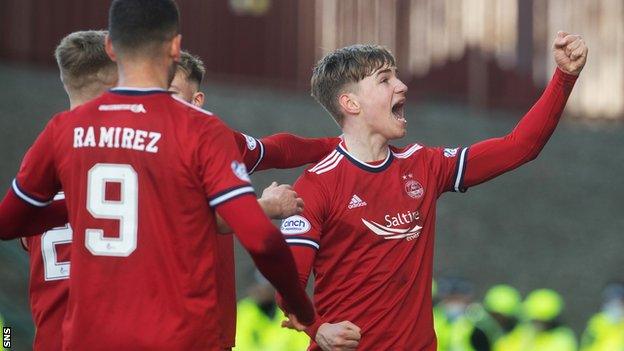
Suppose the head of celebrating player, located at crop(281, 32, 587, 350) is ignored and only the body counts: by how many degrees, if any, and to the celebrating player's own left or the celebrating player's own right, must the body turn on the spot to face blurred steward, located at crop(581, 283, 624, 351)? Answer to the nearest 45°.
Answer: approximately 135° to the celebrating player's own left

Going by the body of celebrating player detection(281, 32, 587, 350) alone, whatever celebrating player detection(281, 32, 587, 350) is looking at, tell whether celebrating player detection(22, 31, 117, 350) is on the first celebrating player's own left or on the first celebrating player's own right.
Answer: on the first celebrating player's own right

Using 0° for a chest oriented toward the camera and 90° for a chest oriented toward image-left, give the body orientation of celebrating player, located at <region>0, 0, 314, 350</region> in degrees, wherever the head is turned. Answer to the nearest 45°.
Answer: approximately 225°

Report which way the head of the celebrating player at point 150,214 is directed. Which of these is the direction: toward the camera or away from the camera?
away from the camera
